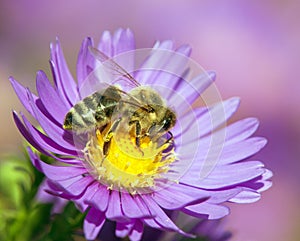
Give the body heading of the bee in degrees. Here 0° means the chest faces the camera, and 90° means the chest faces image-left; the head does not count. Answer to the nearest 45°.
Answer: approximately 270°
